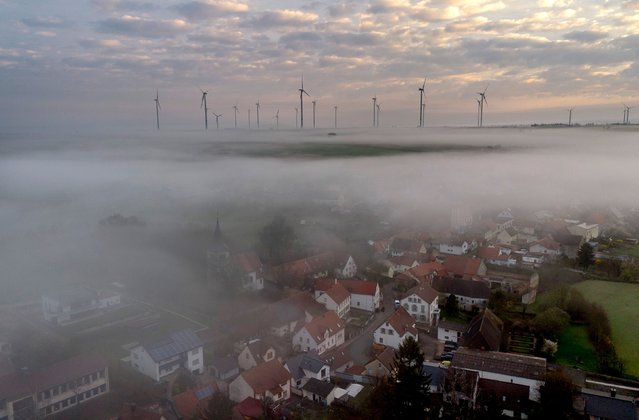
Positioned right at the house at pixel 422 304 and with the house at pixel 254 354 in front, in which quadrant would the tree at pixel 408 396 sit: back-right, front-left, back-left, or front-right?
front-left

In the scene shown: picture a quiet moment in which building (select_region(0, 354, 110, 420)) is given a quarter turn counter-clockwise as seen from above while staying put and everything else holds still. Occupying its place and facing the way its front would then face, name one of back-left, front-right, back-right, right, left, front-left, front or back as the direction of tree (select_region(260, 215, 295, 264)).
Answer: front

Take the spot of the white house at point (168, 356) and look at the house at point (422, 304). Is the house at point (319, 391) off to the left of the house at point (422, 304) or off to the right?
right

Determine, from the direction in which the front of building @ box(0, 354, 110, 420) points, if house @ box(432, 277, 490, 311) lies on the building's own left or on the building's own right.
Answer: on the building's own left

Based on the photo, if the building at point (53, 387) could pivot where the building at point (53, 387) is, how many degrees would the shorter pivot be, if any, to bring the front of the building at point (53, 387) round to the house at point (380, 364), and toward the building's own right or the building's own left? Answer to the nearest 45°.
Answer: approximately 45° to the building's own left

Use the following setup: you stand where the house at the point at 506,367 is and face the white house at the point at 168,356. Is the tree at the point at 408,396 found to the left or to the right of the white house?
left

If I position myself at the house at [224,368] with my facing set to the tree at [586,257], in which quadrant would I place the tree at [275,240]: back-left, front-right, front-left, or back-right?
front-left

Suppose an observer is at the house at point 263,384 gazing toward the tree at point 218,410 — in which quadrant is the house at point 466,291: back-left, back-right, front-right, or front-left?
back-left

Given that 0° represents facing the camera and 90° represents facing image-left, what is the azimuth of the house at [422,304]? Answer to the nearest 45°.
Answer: approximately 45°

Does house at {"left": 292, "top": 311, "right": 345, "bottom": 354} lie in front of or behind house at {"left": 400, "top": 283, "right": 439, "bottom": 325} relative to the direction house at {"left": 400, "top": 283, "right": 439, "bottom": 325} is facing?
in front

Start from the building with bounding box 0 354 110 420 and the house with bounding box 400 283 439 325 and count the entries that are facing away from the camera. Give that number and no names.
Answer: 0
